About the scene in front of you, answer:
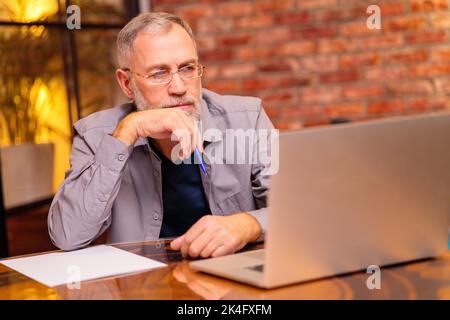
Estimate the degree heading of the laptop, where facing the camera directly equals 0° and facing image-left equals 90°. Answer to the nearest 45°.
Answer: approximately 135°

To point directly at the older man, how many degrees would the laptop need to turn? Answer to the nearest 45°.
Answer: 0° — it already faces them

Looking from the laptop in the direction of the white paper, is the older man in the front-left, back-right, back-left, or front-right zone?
front-right

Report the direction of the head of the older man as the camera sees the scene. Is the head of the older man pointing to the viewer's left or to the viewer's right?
to the viewer's right
